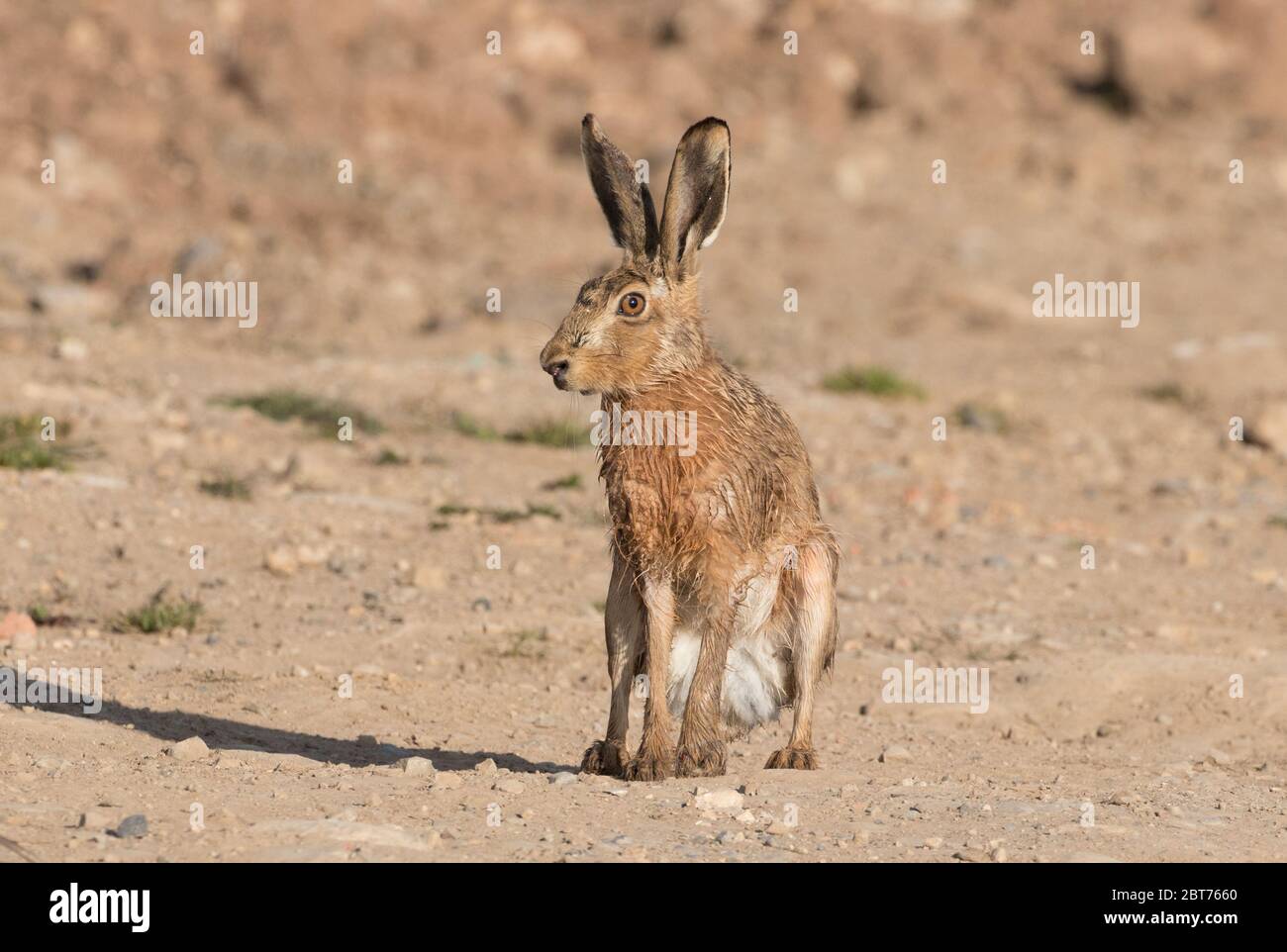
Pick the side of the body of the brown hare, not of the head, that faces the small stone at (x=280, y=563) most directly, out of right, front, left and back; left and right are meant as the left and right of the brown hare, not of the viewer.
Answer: right

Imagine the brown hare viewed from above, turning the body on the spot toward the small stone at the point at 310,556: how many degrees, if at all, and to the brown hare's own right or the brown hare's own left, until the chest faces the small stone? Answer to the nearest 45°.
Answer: approximately 90° to the brown hare's own right

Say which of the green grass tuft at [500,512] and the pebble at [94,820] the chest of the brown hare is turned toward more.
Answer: the pebble

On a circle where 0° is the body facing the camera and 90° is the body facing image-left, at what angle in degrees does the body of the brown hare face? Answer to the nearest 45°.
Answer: approximately 45°

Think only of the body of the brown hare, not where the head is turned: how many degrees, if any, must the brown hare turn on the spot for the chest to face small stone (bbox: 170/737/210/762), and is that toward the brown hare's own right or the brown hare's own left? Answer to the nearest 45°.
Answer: approximately 45° to the brown hare's own right

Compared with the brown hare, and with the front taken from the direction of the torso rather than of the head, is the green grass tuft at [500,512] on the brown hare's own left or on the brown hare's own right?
on the brown hare's own right
